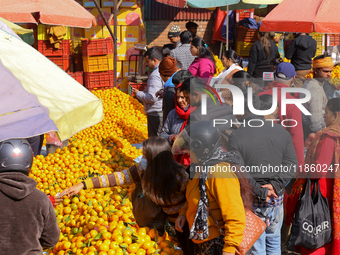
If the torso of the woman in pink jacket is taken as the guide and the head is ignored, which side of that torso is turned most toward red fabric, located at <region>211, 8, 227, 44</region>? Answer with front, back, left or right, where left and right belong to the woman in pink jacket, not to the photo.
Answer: right

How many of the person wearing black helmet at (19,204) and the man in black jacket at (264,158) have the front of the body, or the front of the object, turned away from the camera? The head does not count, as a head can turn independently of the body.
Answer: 2

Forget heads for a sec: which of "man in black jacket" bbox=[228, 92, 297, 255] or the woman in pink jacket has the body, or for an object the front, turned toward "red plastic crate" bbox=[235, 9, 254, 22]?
the man in black jacket

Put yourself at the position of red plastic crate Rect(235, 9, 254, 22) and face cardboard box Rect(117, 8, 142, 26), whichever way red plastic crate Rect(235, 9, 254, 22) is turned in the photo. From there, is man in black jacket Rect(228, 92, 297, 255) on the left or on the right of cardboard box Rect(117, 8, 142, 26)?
left

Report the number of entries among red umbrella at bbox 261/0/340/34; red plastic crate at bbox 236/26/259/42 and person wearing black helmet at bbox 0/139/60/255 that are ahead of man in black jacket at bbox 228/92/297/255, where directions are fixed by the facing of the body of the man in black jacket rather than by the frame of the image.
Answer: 2

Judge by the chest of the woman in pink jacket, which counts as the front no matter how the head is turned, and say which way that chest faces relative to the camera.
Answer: to the viewer's left

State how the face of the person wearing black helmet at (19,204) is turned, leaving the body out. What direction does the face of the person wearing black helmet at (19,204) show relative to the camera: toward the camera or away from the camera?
away from the camera

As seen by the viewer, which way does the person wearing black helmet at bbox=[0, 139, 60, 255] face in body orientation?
away from the camera

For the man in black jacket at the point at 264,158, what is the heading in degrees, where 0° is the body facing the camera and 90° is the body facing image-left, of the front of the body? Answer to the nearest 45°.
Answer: approximately 180°

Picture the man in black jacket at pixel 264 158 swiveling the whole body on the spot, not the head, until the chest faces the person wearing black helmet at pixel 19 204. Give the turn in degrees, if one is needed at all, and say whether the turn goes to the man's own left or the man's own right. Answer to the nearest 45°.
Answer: approximately 135° to the man's own left

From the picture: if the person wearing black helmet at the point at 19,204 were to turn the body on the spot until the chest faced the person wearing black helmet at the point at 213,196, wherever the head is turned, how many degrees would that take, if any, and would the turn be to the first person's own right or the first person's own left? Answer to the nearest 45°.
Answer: approximately 90° to the first person's own right

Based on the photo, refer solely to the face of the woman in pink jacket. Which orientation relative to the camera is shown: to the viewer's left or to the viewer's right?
to the viewer's left

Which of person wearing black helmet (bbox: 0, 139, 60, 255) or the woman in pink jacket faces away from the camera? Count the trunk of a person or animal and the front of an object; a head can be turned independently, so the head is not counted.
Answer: the person wearing black helmet
